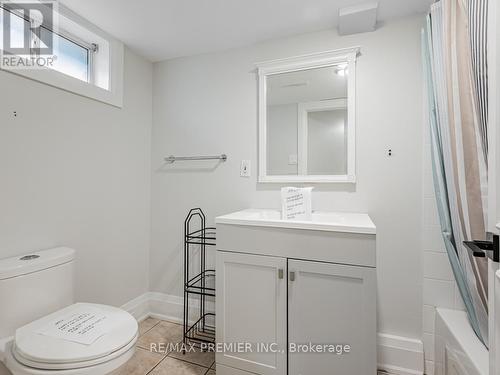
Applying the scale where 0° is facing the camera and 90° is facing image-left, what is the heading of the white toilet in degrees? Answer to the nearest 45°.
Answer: approximately 315°

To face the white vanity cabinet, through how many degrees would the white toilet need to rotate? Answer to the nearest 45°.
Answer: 0° — it already faces it

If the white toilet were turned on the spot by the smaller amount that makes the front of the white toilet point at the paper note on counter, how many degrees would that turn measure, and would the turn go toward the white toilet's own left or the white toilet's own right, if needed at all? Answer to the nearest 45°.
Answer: approximately 45° to the white toilet's own left

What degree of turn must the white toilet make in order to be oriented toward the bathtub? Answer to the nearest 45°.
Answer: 0° — it already faces it

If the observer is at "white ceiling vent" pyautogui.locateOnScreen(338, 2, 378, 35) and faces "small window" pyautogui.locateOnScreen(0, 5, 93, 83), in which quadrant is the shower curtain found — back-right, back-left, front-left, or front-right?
back-left

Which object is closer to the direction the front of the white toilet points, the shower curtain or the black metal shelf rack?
the shower curtain
